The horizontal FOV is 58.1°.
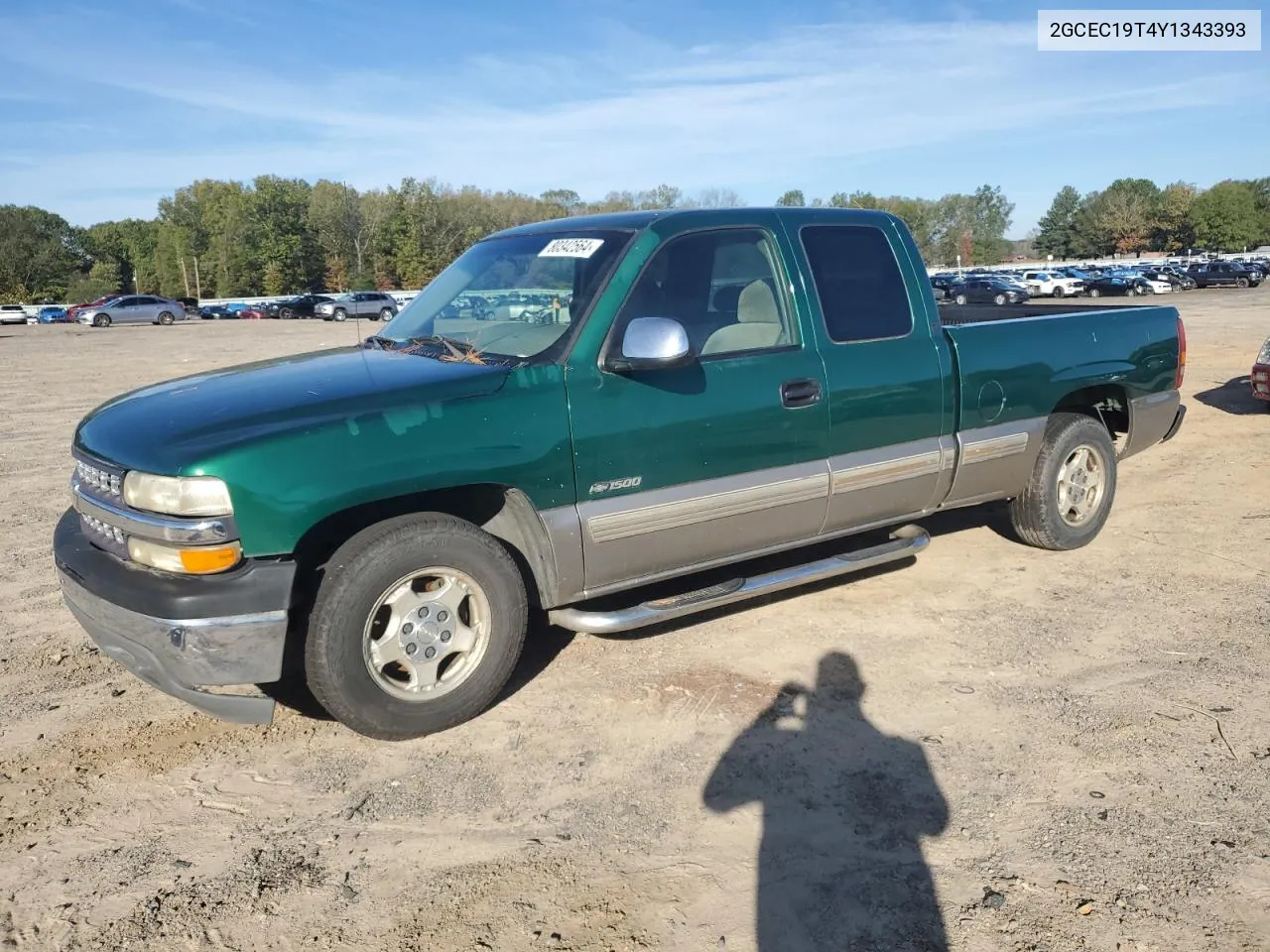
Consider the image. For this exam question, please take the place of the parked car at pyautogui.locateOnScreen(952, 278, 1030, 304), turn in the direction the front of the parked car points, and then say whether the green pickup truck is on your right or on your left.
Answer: on your right

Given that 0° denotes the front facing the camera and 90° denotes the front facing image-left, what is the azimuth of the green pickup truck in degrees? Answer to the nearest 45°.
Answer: approximately 45°

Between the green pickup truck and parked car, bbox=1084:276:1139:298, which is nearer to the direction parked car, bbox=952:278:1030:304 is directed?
the green pickup truck

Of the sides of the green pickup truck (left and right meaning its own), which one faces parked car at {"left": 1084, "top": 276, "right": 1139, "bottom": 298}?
back

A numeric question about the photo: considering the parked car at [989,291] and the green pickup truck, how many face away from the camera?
0

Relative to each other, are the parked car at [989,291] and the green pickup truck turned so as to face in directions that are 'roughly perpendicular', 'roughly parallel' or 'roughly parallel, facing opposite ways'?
roughly perpendicular

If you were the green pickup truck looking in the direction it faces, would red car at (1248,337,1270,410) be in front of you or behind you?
behind
